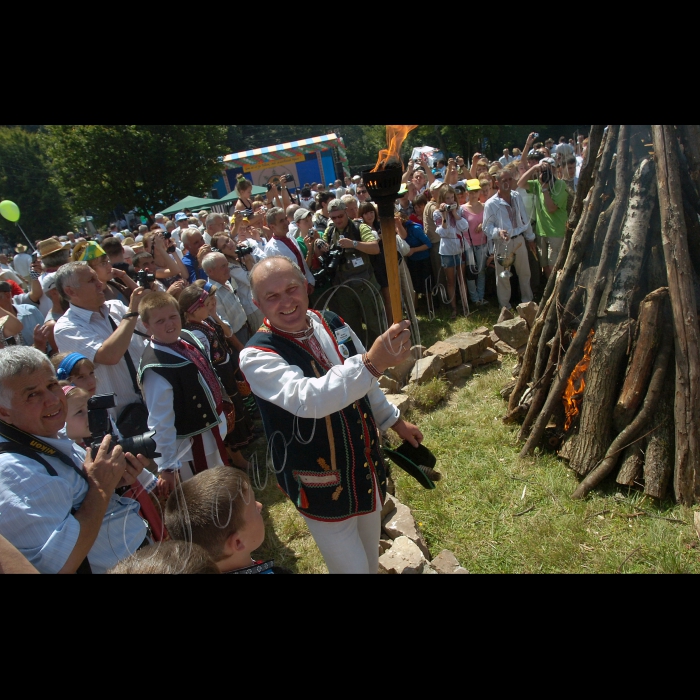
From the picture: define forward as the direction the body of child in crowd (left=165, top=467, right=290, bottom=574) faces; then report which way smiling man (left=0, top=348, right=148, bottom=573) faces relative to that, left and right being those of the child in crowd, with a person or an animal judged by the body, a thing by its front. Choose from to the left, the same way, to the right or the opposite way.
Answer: to the right

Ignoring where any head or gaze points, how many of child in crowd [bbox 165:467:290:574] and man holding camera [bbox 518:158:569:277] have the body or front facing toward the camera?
1

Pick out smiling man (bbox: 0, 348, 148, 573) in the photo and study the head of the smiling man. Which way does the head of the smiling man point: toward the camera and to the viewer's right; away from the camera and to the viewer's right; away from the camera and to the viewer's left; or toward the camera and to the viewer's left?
toward the camera and to the viewer's right

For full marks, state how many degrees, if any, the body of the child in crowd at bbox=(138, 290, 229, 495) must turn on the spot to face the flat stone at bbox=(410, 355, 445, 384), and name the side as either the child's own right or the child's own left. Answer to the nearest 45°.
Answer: approximately 90° to the child's own left

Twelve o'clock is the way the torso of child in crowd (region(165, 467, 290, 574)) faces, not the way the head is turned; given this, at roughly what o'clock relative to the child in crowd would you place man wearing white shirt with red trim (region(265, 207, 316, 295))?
The man wearing white shirt with red trim is roughly at 11 o'clock from the child in crowd.

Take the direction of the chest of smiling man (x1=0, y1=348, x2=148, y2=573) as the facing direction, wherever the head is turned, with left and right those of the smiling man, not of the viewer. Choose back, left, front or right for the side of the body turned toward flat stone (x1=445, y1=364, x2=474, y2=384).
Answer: left

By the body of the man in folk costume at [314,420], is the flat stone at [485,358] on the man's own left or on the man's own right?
on the man's own left

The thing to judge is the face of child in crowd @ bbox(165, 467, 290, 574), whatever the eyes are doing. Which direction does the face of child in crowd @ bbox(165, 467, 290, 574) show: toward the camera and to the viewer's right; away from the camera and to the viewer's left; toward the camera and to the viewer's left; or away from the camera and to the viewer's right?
away from the camera and to the viewer's right
